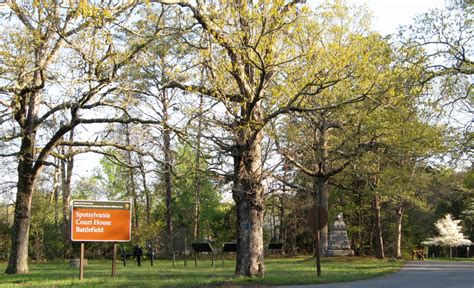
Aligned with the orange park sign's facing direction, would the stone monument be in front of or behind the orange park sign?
behind

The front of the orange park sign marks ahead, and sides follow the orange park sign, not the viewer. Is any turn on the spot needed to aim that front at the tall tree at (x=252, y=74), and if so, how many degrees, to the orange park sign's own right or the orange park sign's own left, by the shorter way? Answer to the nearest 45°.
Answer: approximately 45° to the orange park sign's own left

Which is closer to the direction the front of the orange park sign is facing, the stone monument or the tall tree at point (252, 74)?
the tall tree

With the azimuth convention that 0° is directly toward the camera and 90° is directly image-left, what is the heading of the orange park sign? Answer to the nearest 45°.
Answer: approximately 0°
